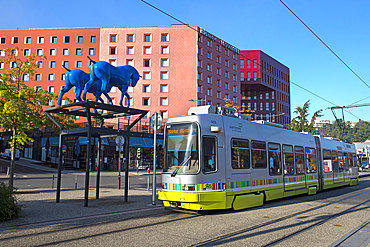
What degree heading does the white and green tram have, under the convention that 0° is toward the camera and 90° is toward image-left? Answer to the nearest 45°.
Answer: approximately 45°

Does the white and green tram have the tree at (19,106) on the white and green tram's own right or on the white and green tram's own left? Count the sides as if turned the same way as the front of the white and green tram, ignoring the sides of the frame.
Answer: on the white and green tram's own right

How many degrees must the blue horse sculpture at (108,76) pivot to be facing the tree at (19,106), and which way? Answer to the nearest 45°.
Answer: approximately 135° to its left

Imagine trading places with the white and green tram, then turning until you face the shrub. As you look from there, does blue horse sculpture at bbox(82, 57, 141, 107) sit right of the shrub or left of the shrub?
right

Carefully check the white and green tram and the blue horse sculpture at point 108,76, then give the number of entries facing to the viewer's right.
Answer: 1

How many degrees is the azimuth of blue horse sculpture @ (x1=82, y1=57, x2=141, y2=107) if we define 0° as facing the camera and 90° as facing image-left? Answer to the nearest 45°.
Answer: approximately 270°

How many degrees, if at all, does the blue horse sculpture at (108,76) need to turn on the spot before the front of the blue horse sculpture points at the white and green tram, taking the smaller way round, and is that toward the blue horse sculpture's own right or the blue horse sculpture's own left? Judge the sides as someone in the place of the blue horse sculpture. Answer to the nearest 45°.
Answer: approximately 45° to the blue horse sculpture's own right

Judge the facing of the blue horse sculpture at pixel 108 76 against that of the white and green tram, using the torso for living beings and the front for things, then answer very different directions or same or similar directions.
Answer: very different directions

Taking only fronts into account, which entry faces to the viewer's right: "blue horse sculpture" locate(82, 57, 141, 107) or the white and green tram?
the blue horse sculpture

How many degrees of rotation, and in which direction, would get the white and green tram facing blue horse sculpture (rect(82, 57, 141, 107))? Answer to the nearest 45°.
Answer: approximately 45° to its right
